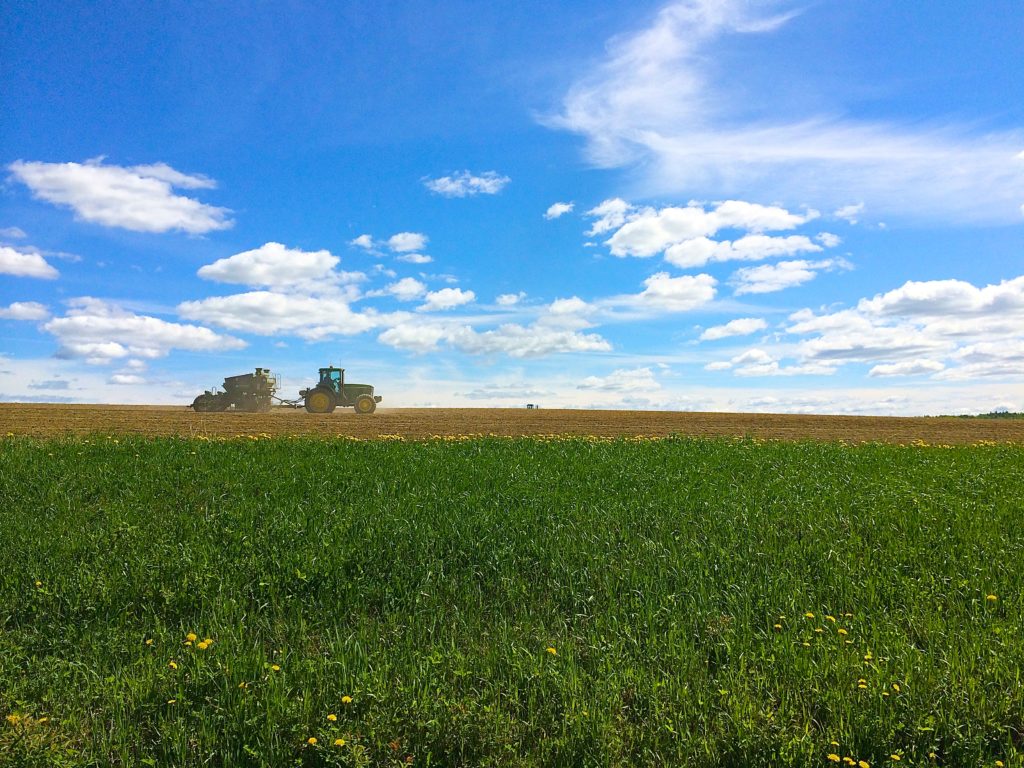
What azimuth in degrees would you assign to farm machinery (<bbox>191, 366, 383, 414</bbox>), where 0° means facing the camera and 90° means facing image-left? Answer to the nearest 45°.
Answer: approximately 270°

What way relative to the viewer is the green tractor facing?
to the viewer's right
